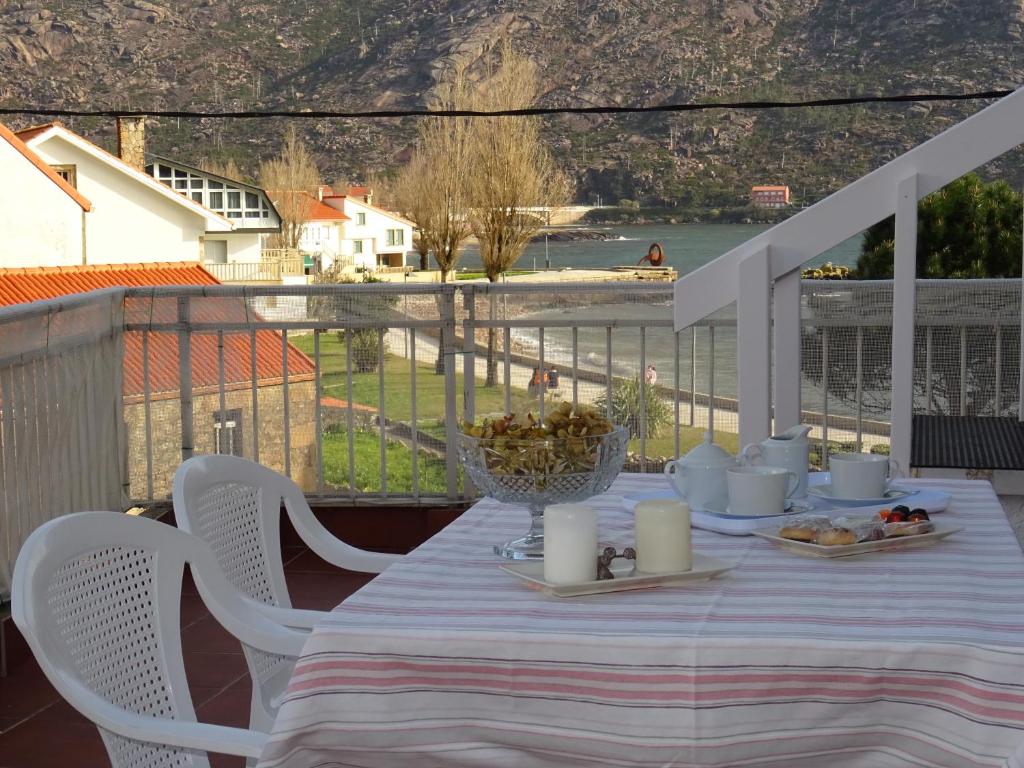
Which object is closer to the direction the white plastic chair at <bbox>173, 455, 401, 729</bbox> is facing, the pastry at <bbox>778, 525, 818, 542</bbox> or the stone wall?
the pastry

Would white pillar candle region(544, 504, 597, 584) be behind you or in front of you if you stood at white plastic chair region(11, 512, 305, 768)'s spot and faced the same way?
in front

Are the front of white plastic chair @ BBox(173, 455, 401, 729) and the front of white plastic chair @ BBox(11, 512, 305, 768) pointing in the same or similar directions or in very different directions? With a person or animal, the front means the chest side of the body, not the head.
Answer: same or similar directions

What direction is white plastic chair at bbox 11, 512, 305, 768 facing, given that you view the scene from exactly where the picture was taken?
facing the viewer and to the right of the viewer

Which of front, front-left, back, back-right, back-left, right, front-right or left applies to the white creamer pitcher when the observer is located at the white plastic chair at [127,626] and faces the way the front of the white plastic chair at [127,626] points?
front-left

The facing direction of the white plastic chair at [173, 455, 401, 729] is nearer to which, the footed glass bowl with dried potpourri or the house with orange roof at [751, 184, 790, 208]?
the footed glass bowl with dried potpourri

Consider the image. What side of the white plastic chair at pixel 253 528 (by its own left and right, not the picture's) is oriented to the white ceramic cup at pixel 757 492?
front

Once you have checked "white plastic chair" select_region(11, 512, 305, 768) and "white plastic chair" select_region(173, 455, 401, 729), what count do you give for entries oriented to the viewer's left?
0

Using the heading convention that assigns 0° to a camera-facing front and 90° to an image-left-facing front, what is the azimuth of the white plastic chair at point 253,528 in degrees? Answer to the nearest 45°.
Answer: approximately 315°

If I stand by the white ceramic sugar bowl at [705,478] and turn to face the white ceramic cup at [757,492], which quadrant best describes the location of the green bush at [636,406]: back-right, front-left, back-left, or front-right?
back-left

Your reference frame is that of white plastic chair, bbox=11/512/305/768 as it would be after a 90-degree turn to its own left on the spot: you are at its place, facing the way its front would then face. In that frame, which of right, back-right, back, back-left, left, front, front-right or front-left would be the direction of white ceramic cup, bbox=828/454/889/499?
front-right

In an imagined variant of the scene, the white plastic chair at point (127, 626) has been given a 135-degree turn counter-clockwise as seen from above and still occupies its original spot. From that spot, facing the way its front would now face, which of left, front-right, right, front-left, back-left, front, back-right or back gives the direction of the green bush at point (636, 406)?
front-right

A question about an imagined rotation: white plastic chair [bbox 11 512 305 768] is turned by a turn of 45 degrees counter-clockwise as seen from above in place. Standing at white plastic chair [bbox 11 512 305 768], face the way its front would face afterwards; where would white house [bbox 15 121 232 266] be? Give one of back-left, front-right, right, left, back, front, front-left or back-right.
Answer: left
